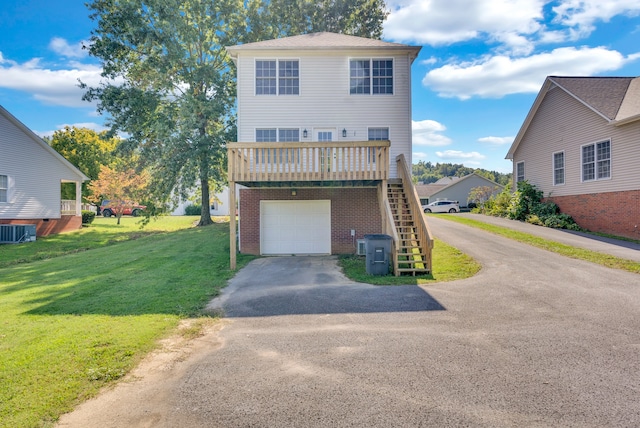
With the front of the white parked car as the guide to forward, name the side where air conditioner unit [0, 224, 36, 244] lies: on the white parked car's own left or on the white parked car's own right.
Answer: on the white parked car's own left

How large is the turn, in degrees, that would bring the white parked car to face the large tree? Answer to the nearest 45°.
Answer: approximately 45° to its left

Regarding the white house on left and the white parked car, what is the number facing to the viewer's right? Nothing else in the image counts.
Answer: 1

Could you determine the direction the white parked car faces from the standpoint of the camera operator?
facing to the left of the viewer

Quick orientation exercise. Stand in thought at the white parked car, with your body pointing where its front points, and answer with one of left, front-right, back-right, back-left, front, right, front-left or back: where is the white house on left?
front-left

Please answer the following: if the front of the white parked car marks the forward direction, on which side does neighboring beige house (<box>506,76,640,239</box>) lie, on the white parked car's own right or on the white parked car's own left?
on the white parked car's own left

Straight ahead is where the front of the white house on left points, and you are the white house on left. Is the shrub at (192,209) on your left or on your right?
on your left

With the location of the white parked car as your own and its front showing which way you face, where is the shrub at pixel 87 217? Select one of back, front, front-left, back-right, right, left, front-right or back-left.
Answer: front-left

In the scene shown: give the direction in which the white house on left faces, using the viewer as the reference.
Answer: facing to the right of the viewer

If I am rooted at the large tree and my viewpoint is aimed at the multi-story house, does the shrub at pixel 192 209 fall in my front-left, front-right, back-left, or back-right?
back-left
